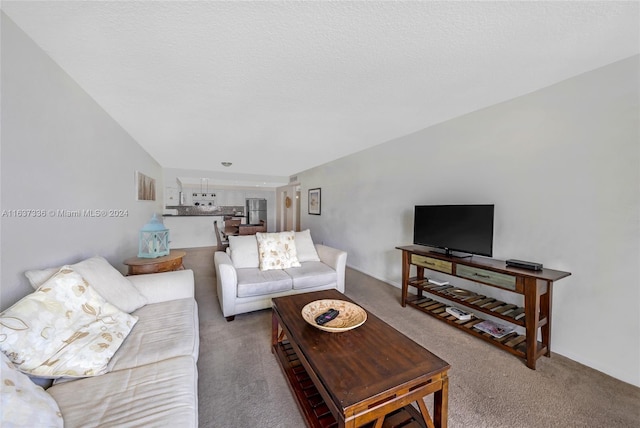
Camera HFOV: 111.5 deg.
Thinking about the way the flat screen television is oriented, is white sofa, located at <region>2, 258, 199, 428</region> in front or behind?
in front

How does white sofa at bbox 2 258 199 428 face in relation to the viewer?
to the viewer's right

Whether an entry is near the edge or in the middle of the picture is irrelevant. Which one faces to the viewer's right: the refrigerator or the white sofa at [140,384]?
the white sofa

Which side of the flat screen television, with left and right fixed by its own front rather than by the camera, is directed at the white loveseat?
front

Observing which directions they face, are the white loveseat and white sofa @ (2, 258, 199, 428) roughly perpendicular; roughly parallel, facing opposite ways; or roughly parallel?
roughly perpendicular

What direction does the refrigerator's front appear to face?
toward the camera

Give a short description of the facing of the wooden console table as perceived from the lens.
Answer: facing the viewer and to the left of the viewer

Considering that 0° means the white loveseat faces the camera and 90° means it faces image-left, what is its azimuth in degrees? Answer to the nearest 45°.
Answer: approximately 315°

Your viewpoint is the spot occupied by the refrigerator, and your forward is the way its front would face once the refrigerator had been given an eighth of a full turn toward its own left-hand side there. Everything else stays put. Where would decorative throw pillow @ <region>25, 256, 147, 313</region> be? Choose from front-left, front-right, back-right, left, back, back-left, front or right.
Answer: front-right

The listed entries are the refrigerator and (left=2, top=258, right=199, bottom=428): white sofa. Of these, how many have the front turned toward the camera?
1

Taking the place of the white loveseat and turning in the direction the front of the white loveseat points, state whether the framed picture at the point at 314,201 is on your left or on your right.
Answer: on your left

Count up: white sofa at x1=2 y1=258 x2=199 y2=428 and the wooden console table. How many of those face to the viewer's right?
1

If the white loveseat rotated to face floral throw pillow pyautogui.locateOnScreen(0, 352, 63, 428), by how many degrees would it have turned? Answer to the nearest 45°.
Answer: approximately 45° to its right

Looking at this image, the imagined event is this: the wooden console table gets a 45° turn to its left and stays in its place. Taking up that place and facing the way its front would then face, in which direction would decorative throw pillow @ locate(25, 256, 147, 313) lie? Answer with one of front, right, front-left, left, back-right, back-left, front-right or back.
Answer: front-right

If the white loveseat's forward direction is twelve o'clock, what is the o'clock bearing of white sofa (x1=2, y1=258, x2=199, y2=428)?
The white sofa is roughly at 2 o'clock from the white loveseat.

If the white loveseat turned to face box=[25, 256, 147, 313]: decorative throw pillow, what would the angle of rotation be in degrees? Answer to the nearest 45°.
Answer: approximately 90° to its right
